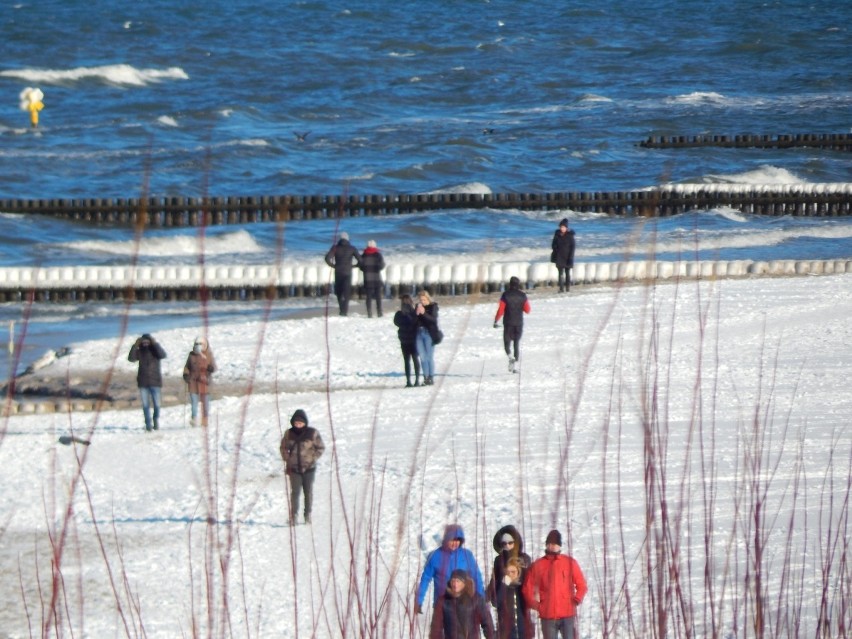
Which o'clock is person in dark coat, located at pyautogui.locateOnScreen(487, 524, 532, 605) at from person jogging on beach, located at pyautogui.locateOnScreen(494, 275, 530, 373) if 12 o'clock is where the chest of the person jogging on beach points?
The person in dark coat is roughly at 6 o'clock from the person jogging on beach.

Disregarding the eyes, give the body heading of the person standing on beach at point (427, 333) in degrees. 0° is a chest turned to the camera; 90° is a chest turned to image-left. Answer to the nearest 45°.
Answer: approximately 45°

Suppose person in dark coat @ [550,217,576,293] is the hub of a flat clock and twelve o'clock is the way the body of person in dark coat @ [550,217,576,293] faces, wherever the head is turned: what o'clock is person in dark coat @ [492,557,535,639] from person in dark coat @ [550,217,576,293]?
person in dark coat @ [492,557,535,639] is roughly at 12 o'clock from person in dark coat @ [550,217,576,293].

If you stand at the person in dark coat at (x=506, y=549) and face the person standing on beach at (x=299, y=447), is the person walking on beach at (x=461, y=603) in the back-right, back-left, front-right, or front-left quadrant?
back-left

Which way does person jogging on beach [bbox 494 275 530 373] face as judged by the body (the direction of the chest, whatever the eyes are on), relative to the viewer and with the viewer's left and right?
facing away from the viewer

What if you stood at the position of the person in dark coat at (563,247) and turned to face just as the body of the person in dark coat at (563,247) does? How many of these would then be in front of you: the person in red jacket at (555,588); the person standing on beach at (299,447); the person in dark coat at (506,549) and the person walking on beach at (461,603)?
4

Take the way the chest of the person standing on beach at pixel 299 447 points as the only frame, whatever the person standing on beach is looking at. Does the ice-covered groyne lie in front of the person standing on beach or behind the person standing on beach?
behind

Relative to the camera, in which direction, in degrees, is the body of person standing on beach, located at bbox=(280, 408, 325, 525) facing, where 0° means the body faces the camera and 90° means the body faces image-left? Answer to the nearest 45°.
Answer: approximately 0°

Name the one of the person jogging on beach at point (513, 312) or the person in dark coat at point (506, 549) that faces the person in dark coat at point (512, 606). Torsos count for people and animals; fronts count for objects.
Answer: the person in dark coat at point (506, 549)

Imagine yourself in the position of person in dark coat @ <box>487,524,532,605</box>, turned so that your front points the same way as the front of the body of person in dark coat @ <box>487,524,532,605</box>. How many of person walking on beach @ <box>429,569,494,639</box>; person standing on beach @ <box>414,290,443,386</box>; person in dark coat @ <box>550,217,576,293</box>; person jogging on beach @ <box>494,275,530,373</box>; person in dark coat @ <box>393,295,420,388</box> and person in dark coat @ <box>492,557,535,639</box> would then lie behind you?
4
